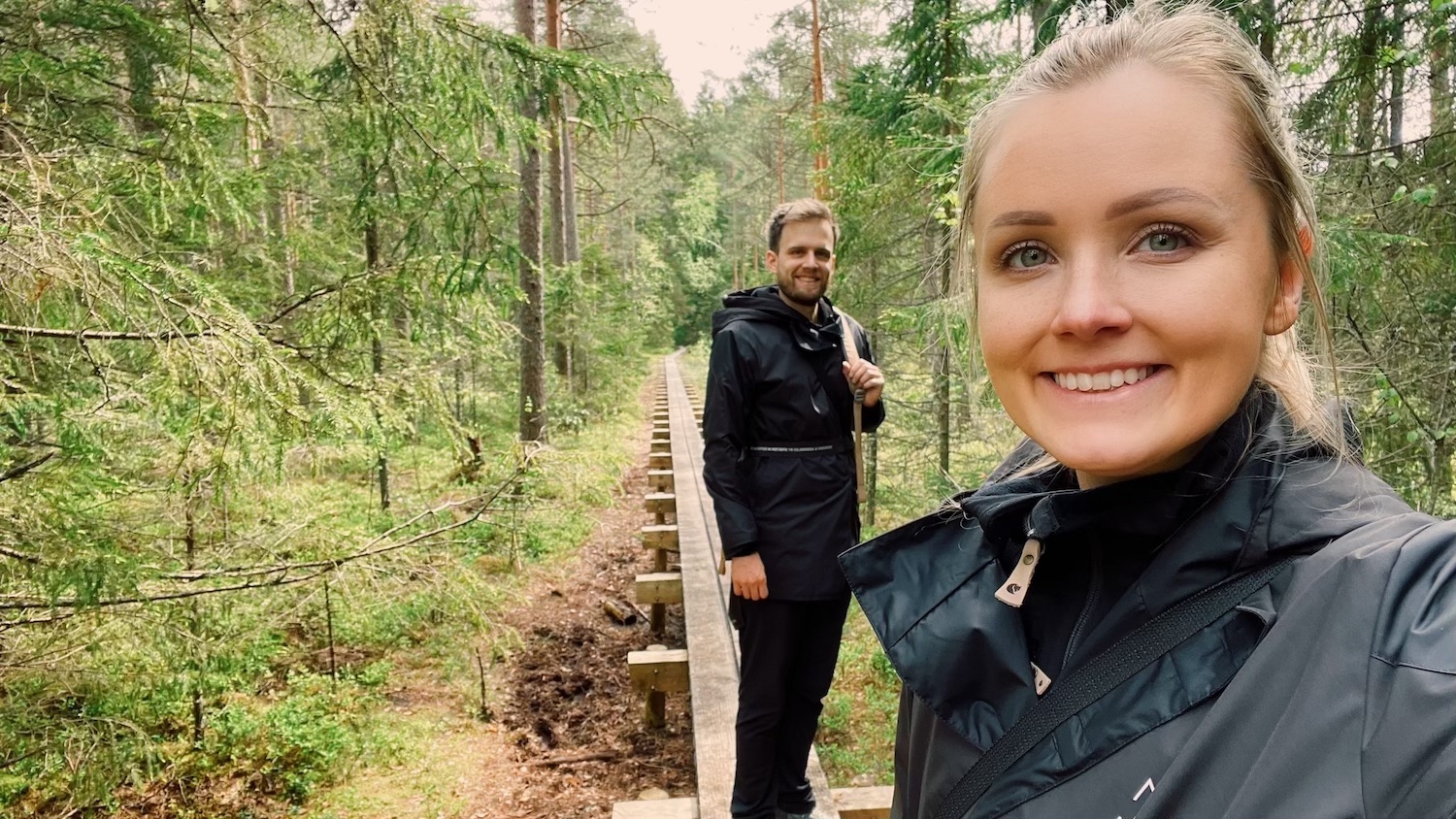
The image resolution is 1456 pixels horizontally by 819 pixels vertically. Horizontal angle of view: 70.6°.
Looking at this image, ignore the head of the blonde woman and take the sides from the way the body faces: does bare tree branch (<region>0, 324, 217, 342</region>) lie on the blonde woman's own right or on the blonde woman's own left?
on the blonde woman's own right

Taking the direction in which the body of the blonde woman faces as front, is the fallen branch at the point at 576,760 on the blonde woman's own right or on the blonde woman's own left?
on the blonde woman's own right

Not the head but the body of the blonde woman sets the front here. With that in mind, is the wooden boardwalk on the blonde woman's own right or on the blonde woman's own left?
on the blonde woman's own right
